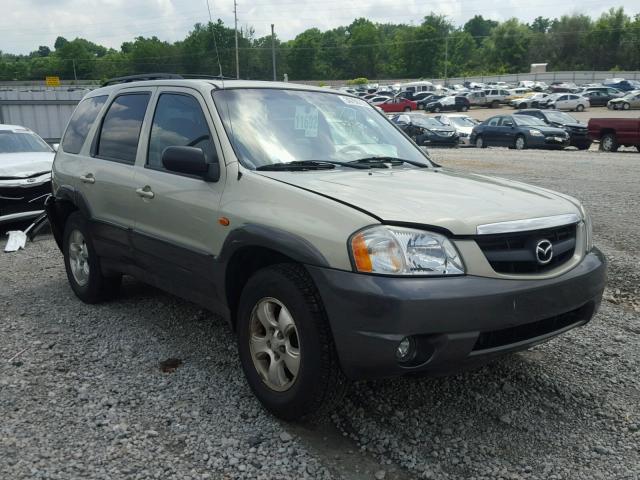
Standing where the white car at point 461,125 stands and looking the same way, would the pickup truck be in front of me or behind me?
in front

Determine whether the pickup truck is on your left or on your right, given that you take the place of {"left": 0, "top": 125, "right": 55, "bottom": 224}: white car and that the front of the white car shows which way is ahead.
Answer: on your left

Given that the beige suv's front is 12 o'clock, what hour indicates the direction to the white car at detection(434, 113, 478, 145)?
The white car is roughly at 8 o'clock from the beige suv.

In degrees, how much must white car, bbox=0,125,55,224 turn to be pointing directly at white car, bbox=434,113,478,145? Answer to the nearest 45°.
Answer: approximately 90° to its left

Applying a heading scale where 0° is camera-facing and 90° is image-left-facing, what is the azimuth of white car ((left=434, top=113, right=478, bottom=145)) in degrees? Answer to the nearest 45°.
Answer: approximately 315°

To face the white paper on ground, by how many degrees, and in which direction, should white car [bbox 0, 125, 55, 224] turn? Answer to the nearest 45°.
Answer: approximately 45° to its right

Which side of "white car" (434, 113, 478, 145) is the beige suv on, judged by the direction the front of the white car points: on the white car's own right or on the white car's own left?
on the white car's own right

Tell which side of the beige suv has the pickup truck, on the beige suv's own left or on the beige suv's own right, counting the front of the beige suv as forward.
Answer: on the beige suv's own left

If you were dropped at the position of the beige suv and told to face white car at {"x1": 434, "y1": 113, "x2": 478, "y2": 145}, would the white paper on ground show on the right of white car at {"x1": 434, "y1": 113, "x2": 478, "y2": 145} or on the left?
left

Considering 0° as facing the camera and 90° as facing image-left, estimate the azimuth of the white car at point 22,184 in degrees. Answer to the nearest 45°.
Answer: approximately 315°

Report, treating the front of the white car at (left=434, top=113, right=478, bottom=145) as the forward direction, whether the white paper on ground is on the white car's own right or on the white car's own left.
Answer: on the white car's own right

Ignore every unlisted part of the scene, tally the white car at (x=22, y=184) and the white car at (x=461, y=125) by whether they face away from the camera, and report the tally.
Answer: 0
